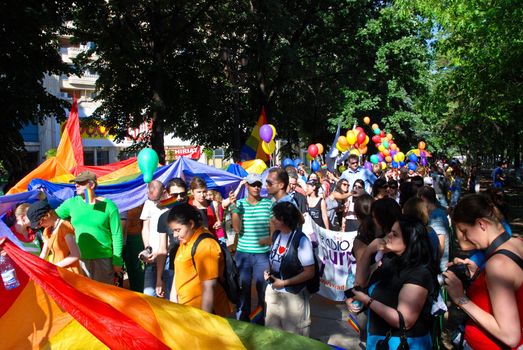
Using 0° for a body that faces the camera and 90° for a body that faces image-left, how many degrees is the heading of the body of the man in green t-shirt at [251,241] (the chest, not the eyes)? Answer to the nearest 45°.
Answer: approximately 0°

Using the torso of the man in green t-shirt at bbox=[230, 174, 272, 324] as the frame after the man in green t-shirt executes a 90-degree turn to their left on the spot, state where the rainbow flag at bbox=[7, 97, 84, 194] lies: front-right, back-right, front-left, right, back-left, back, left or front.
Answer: back-left

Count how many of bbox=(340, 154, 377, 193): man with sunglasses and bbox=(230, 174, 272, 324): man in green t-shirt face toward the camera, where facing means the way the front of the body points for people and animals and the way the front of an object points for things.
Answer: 2

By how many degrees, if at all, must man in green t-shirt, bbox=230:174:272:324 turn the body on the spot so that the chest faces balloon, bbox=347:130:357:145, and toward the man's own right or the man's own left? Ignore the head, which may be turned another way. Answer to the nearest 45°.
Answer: approximately 180°

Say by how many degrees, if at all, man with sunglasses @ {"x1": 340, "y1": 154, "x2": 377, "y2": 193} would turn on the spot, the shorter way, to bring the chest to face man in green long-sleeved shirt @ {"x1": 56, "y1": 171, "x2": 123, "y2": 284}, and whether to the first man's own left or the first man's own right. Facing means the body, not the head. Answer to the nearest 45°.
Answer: approximately 45° to the first man's own right

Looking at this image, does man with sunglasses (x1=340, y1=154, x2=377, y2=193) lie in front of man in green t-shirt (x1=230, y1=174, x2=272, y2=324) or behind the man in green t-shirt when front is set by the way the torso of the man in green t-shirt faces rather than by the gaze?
behind

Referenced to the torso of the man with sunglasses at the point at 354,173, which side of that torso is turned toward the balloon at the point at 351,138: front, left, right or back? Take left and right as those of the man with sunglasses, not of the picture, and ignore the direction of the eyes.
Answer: back

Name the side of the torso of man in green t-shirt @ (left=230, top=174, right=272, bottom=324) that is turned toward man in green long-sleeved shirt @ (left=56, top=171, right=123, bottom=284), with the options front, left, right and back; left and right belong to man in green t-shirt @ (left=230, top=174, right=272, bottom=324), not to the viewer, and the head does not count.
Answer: right

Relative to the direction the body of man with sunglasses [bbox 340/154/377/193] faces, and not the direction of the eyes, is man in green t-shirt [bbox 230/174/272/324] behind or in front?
in front
